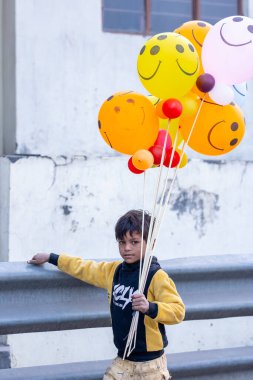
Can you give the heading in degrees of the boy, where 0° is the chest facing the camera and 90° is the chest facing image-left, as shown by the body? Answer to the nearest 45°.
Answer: approximately 45°
